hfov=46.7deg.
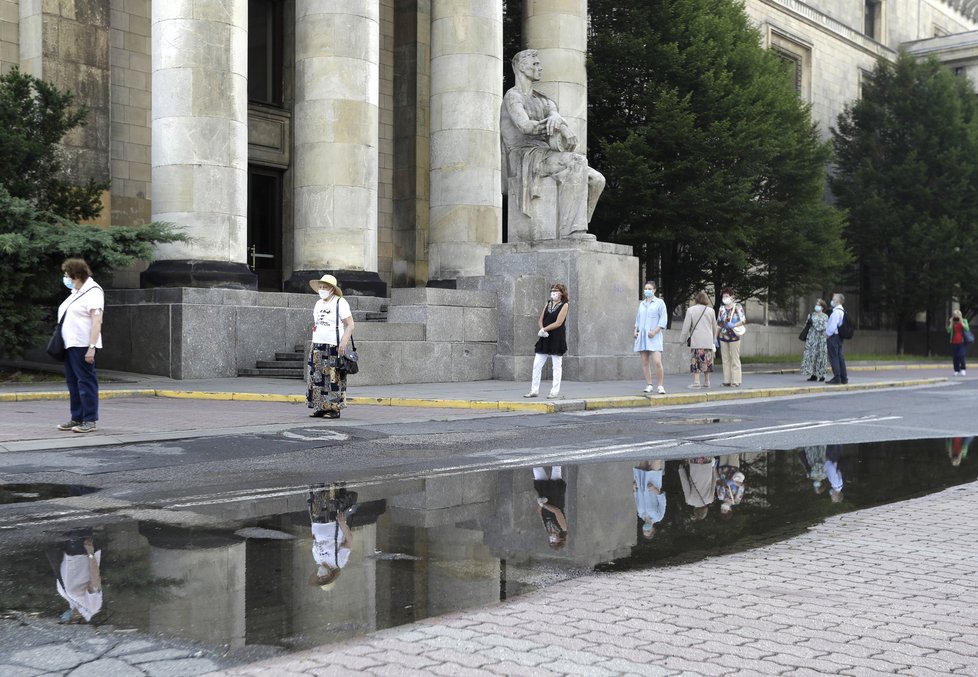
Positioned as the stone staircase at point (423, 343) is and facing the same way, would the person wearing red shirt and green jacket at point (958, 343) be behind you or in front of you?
behind

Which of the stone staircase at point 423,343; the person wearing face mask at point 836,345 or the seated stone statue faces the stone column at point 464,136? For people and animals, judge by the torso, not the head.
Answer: the person wearing face mask

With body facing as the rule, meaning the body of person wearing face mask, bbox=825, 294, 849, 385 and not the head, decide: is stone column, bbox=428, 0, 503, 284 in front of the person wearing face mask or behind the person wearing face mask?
in front

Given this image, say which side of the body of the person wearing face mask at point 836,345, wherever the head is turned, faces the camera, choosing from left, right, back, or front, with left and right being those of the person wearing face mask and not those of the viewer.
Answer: left

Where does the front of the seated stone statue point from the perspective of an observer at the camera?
facing the viewer and to the right of the viewer

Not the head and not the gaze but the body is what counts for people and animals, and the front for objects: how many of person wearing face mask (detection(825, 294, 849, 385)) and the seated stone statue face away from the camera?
0

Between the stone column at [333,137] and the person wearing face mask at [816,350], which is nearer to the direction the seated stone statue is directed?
the person wearing face mask

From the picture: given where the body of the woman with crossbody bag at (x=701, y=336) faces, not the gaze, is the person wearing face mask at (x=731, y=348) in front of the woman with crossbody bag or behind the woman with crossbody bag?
in front

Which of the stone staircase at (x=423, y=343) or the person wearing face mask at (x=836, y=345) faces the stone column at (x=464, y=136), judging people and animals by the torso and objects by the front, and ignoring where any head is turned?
the person wearing face mask

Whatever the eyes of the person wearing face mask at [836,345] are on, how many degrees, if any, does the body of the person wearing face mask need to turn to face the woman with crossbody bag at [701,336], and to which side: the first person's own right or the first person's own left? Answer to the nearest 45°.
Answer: approximately 45° to the first person's own left
